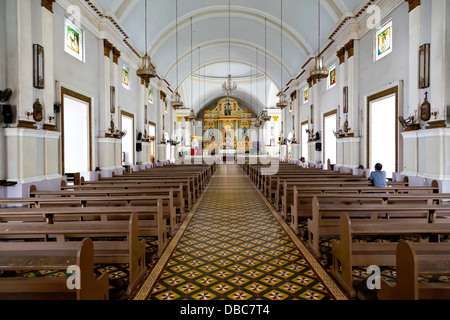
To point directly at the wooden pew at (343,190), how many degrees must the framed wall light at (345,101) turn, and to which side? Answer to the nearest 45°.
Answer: approximately 90° to its left

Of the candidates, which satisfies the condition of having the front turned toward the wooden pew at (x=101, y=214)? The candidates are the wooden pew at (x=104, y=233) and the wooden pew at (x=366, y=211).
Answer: the wooden pew at (x=104, y=233)

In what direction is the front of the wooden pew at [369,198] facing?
away from the camera

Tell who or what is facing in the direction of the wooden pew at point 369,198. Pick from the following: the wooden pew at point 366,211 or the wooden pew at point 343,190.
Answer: the wooden pew at point 366,211

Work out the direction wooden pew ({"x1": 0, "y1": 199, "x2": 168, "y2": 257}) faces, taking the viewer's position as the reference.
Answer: facing away from the viewer

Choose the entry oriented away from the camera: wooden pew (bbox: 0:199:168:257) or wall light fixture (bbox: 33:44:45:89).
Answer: the wooden pew

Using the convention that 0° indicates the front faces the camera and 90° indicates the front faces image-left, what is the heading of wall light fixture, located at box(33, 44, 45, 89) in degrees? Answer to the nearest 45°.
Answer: approximately 270°

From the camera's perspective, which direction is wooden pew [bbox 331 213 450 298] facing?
away from the camera

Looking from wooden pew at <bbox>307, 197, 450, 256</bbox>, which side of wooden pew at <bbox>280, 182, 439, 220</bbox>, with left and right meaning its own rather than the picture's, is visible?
back

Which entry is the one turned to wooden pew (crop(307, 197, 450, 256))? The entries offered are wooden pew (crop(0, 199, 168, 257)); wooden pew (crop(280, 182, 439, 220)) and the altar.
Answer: the altar

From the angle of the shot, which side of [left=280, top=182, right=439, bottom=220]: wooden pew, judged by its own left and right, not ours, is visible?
back

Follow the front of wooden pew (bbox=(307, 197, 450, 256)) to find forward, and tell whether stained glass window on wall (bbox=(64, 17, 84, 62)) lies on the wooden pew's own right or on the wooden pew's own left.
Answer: on the wooden pew's own left

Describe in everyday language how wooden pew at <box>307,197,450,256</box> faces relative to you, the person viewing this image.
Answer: facing away from the viewer

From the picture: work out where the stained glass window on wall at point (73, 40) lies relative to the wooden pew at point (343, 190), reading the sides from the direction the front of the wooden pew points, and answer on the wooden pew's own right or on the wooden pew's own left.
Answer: on the wooden pew's own left

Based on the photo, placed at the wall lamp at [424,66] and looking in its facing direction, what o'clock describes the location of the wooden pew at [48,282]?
The wooden pew is roughly at 11 o'clock from the wall lamp.
